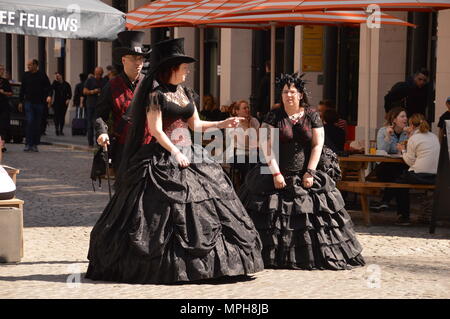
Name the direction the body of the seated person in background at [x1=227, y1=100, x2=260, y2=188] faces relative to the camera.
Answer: toward the camera

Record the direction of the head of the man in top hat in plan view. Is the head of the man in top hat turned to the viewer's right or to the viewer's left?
to the viewer's right

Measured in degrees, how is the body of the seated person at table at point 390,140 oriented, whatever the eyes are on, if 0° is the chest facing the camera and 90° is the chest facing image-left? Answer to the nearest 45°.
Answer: approximately 315°

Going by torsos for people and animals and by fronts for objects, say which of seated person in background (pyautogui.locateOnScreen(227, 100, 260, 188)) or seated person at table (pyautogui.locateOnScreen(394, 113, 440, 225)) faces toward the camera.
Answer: the seated person in background

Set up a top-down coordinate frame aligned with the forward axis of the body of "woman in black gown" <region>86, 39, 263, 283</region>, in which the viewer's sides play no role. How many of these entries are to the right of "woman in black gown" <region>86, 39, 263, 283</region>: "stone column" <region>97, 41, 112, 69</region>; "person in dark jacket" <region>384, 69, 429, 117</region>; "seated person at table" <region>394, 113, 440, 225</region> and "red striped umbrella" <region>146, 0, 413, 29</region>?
0

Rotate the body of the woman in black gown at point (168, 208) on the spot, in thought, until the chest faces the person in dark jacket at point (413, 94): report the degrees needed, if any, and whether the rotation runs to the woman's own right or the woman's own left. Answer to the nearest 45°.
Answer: approximately 90° to the woman's own left

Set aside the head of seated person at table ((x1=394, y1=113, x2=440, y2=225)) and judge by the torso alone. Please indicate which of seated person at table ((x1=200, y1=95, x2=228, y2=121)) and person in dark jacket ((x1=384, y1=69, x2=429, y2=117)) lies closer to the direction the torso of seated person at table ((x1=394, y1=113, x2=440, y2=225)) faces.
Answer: the seated person at table

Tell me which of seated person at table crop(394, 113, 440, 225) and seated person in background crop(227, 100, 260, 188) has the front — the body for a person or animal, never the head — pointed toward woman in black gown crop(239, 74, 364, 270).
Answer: the seated person in background

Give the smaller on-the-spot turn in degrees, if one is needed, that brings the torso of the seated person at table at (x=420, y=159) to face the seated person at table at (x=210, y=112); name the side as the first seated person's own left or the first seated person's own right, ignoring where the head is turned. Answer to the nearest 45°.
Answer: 0° — they already face them

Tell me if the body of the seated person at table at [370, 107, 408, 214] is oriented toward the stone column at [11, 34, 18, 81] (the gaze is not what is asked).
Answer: no

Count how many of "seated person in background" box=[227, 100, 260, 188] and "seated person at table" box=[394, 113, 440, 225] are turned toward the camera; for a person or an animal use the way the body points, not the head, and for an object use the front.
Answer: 1

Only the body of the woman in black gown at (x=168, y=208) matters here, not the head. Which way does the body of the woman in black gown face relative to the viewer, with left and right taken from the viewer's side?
facing the viewer and to the right of the viewer

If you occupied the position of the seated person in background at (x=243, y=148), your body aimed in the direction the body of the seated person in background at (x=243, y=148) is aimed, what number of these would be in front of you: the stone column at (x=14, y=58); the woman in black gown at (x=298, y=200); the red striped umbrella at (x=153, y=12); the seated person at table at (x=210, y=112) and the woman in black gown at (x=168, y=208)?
2

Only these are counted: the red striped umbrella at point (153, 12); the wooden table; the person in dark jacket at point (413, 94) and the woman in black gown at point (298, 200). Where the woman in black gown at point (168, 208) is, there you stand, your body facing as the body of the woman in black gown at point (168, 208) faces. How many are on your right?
0

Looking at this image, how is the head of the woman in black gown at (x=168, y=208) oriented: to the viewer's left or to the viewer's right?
to the viewer's right

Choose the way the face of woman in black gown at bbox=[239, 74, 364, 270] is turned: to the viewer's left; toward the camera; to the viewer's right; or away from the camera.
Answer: toward the camera
